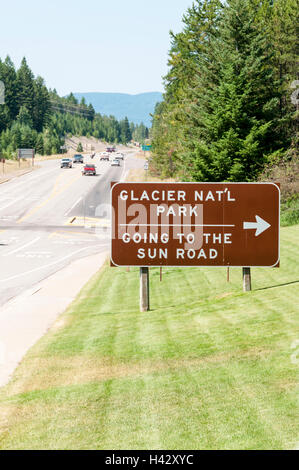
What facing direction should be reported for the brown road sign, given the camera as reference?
facing the viewer
